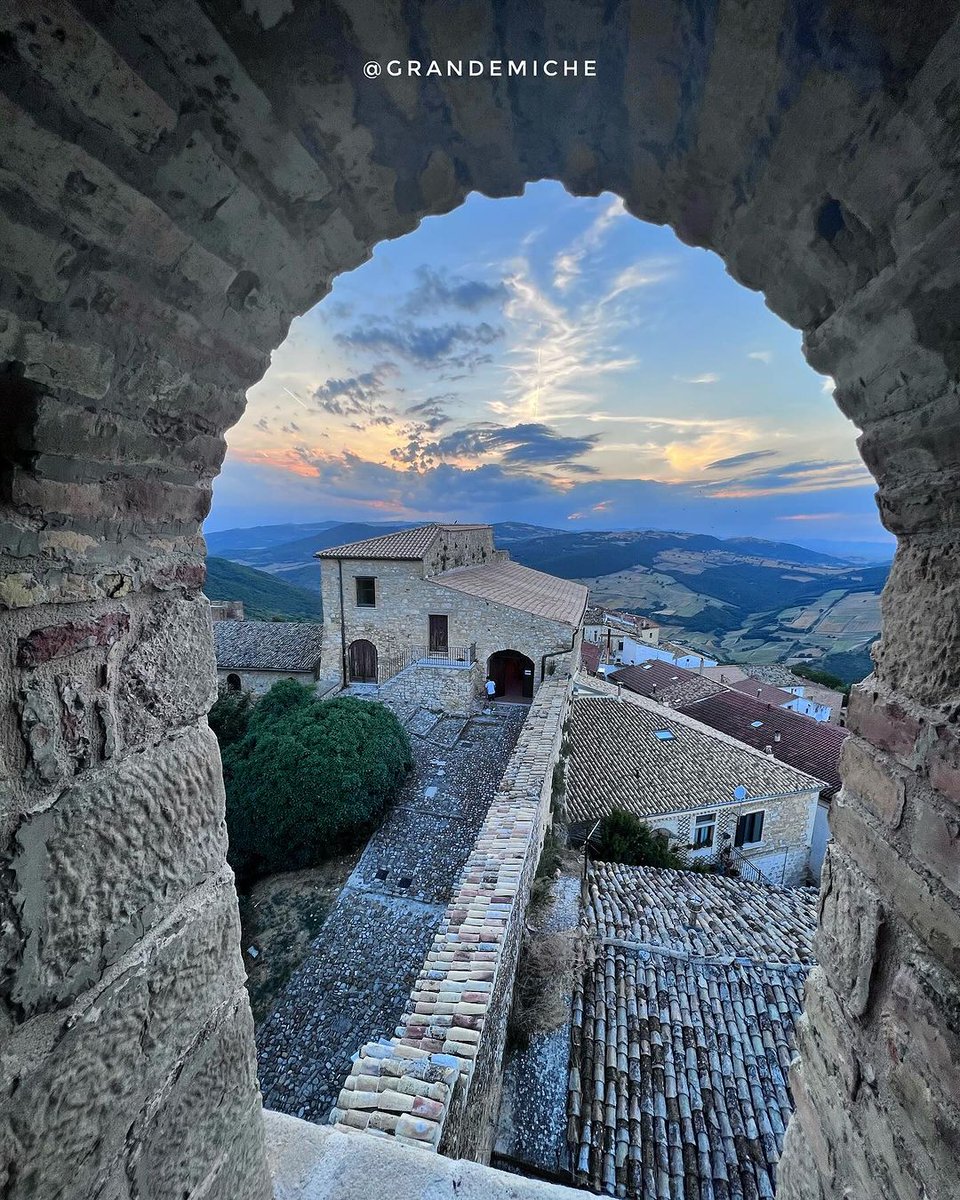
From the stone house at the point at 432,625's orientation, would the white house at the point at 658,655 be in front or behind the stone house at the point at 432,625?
behind

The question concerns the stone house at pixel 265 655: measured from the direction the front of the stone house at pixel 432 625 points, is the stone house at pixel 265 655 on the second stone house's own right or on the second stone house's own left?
on the second stone house's own right

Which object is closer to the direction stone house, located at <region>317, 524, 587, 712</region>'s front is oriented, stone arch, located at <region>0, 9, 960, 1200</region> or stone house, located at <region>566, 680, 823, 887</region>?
the stone arch

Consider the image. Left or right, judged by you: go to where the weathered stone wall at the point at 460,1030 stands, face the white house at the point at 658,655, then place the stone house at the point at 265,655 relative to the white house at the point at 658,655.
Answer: left

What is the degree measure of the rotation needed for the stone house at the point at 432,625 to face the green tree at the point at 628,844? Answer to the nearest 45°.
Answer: approximately 45° to its left

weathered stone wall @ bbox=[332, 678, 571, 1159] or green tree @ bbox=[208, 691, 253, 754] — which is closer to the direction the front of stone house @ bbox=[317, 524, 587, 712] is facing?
the weathered stone wall

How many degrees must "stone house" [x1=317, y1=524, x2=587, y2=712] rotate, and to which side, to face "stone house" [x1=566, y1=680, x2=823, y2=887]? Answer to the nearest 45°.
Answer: approximately 45° to its left

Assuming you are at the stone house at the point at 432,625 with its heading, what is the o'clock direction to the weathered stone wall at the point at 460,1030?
The weathered stone wall is roughly at 12 o'clock from the stone house.

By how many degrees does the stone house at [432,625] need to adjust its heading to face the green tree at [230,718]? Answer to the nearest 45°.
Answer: approximately 90° to its right

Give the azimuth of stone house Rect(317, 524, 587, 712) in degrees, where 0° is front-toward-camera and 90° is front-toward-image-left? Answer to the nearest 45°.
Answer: approximately 0°

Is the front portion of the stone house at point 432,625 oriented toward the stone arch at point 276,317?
yes

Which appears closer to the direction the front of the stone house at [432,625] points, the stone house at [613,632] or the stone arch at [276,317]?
the stone arch
